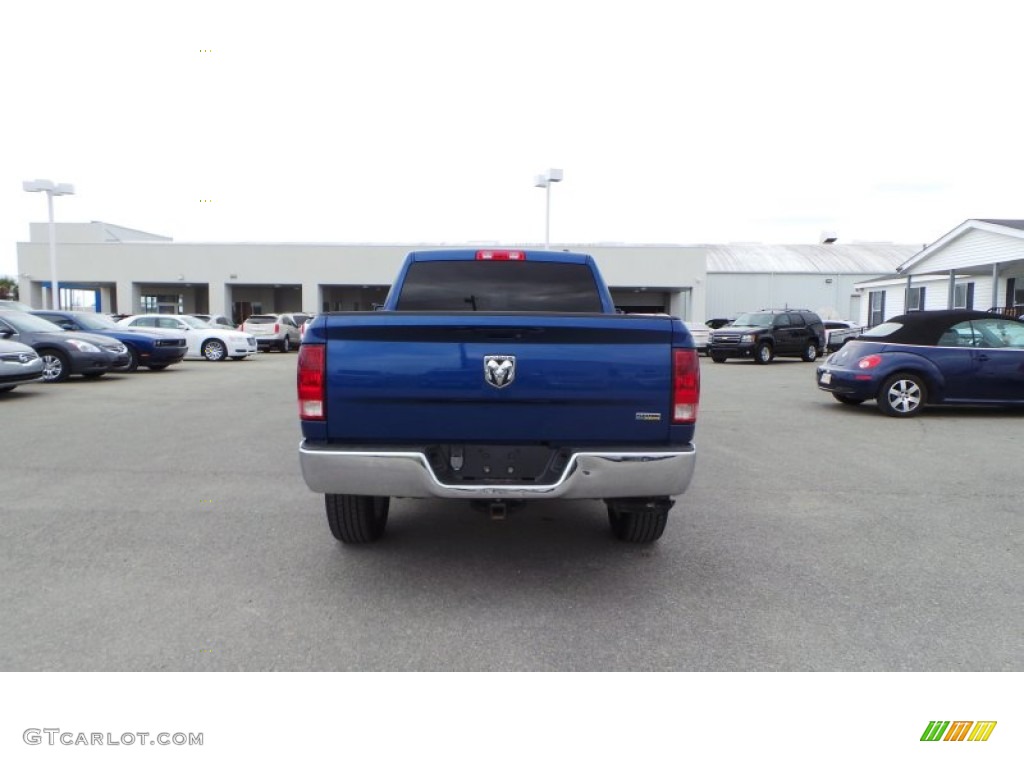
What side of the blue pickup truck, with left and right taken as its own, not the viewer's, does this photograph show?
back

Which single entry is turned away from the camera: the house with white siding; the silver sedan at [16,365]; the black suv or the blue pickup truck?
the blue pickup truck

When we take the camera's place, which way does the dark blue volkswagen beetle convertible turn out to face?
facing away from the viewer and to the right of the viewer

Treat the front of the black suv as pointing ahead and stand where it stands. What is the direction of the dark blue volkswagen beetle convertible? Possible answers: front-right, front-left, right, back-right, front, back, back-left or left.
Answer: front-left

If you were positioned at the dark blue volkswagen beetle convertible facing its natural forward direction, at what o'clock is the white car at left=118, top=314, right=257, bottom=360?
The white car is roughly at 8 o'clock from the dark blue volkswagen beetle convertible.

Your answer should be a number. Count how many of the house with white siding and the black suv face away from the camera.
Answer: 0

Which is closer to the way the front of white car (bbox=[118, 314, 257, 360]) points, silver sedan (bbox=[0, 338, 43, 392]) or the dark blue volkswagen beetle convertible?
the dark blue volkswagen beetle convertible

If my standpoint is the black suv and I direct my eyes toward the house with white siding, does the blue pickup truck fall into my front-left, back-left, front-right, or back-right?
back-right

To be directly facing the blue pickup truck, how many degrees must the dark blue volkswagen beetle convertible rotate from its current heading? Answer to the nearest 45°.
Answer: approximately 135° to its right

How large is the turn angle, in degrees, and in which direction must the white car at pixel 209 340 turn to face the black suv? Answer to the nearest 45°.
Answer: approximately 45° to its left

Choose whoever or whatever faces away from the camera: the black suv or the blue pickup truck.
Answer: the blue pickup truck

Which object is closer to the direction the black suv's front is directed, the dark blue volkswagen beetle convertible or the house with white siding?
the dark blue volkswagen beetle convertible

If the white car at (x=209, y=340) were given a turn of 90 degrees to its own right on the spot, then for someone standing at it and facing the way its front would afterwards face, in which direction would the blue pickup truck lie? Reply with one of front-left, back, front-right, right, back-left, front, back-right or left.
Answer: front-left

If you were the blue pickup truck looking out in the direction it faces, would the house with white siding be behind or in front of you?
in front

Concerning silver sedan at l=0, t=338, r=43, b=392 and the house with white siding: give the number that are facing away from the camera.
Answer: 0

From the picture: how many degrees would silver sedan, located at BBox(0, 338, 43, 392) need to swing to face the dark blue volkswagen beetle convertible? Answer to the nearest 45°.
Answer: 0° — it already faces it

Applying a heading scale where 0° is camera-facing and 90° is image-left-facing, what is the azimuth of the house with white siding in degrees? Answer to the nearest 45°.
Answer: approximately 45°
